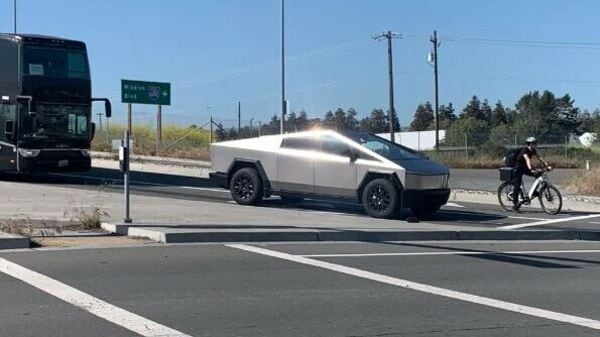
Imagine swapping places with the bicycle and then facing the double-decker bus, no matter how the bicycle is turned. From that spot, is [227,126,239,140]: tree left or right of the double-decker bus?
right

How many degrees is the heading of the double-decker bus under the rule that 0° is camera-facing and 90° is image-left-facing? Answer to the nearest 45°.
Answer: approximately 315°

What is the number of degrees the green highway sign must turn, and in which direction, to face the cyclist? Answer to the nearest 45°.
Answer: approximately 45° to its left

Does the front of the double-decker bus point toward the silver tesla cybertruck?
yes

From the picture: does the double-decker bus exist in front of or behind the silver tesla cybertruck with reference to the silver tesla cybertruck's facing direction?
behind

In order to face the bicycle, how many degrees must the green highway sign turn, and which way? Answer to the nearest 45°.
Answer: approximately 45° to its left

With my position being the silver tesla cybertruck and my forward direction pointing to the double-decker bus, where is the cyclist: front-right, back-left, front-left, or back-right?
back-right

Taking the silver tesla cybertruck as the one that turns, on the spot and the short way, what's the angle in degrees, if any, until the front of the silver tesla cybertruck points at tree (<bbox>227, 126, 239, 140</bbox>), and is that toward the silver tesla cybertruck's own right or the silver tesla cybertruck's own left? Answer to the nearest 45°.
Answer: approximately 135° to the silver tesla cybertruck's own left

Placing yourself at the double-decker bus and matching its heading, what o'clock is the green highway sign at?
The green highway sign is roughly at 9 o'clock from the double-decker bus.

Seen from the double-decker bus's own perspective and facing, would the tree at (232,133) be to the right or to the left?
on its left

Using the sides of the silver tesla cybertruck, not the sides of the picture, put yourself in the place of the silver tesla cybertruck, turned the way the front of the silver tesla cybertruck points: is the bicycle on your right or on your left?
on your left

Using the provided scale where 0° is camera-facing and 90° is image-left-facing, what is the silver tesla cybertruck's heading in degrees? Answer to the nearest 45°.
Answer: approximately 315°
